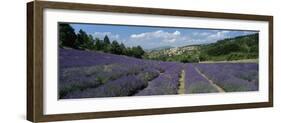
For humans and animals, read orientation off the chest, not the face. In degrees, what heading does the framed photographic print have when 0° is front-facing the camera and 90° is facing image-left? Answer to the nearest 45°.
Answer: approximately 315°
